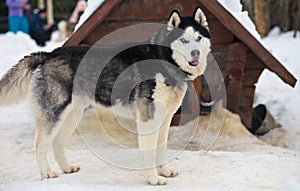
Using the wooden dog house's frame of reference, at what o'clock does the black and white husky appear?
The black and white husky is roughly at 1 o'clock from the wooden dog house.

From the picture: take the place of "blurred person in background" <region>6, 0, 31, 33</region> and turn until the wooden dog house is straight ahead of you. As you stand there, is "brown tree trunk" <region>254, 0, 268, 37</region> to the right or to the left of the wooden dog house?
left

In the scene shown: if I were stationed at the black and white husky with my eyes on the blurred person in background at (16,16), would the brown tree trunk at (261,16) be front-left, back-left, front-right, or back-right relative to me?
front-right

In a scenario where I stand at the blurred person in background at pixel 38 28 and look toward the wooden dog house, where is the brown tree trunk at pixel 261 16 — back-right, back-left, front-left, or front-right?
front-left

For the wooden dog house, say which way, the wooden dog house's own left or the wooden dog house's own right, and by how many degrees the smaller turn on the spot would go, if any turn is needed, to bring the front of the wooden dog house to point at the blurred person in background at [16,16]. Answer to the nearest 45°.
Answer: approximately 135° to the wooden dog house's own right

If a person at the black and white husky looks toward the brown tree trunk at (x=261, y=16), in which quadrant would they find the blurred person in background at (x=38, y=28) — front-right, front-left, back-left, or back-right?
front-left

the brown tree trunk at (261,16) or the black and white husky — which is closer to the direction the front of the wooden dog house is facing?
the black and white husky

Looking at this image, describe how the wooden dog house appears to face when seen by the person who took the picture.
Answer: facing the viewer

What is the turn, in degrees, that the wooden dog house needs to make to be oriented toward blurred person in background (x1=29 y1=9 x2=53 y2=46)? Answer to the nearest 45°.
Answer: approximately 135° to its right

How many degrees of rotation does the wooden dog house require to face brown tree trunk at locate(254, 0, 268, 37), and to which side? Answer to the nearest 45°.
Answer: approximately 180°

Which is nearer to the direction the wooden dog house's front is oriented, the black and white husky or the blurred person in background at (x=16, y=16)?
the black and white husky

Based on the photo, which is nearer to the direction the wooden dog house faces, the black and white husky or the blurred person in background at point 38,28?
the black and white husky
